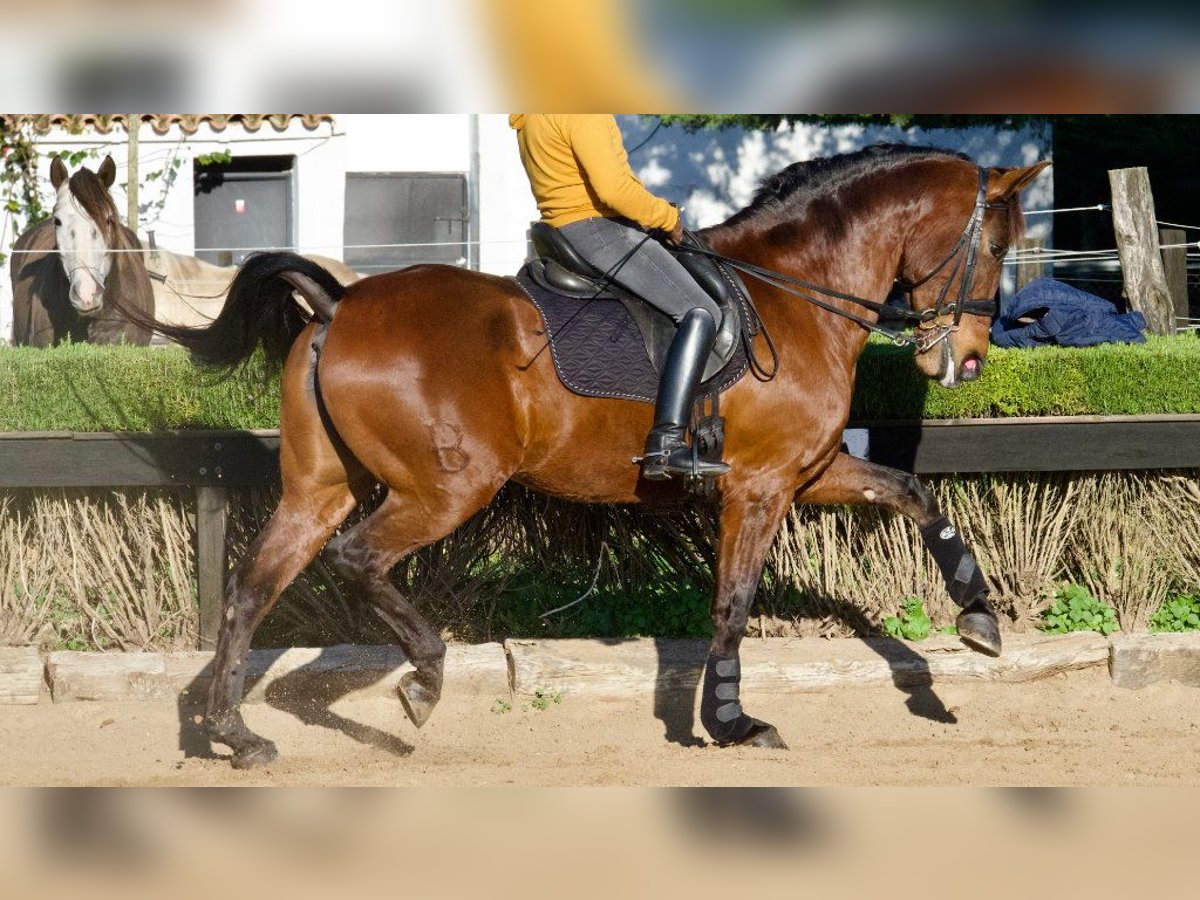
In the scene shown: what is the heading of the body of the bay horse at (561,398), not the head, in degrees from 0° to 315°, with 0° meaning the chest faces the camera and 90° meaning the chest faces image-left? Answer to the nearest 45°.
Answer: approximately 270°

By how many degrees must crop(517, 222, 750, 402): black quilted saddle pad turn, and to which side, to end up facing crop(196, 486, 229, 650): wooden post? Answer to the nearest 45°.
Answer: approximately 135° to its left

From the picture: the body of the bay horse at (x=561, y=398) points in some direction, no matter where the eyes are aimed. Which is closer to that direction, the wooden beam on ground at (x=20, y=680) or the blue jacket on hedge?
the blue jacket on hedge

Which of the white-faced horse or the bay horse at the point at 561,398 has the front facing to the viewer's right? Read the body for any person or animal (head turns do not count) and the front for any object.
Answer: the bay horse

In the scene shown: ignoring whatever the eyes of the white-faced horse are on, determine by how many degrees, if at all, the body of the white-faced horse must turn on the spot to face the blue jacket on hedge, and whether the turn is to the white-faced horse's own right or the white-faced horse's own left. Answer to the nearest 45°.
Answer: approximately 45° to the white-faced horse's own left

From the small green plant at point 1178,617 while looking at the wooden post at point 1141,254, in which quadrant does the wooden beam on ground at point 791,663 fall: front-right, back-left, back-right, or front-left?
back-left

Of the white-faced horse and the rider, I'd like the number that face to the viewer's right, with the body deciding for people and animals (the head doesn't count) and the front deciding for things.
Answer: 1

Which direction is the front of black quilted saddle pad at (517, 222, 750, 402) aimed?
to the viewer's right

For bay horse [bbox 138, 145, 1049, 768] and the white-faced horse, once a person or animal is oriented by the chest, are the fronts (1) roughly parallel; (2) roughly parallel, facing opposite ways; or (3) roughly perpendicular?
roughly perpendicular

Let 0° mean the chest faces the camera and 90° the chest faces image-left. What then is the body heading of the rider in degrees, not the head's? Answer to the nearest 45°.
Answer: approximately 270°

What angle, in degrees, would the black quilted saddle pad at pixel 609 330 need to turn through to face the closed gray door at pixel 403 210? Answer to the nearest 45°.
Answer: approximately 90° to its left

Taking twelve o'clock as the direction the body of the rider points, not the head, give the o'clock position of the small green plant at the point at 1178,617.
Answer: The small green plant is roughly at 11 o'clock from the rider.
